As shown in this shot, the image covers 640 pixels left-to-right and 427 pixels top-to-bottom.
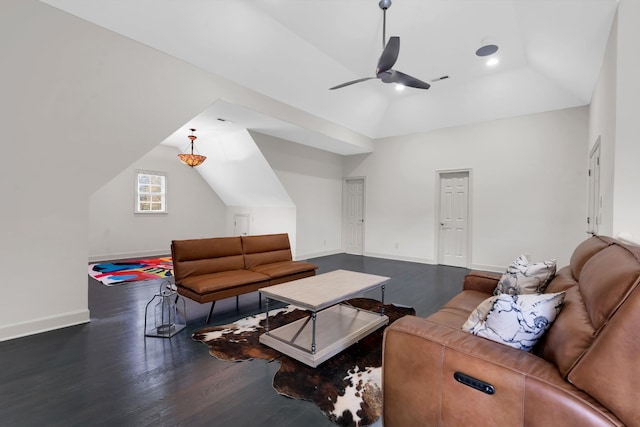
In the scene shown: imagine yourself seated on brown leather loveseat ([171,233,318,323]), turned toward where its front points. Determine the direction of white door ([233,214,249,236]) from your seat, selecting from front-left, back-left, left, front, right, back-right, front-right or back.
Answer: back-left

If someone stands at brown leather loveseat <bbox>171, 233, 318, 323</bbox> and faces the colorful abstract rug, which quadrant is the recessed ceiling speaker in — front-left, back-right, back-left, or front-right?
back-right

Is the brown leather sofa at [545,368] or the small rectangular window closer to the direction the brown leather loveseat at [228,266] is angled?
the brown leather sofa

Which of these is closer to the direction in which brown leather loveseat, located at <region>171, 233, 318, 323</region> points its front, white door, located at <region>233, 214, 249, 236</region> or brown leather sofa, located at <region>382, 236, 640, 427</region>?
the brown leather sofa

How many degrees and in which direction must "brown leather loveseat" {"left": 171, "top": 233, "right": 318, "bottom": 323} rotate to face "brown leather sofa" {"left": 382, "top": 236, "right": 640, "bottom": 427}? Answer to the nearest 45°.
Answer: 0° — it already faces it

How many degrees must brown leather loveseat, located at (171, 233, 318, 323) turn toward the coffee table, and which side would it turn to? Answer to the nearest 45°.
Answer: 0° — it already faces it

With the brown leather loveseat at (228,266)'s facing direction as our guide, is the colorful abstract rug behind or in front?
behind

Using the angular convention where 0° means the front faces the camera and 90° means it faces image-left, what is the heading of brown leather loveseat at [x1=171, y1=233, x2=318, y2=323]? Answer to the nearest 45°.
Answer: approximately 315°
